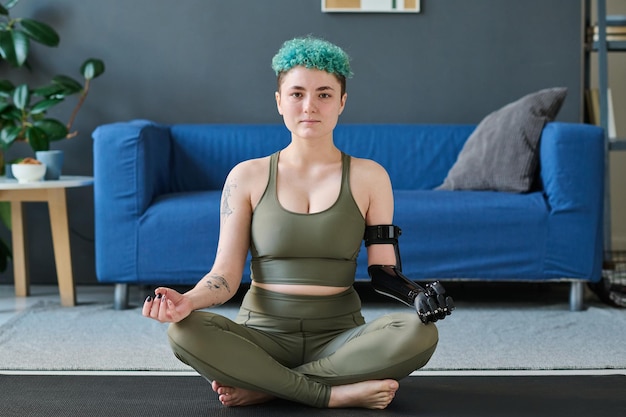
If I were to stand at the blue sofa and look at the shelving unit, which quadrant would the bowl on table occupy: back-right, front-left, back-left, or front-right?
back-left

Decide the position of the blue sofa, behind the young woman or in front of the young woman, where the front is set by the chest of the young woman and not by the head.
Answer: behind

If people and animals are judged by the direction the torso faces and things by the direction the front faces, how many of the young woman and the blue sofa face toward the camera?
2

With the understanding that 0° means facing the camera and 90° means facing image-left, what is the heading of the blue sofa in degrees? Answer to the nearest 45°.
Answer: approximately 0°

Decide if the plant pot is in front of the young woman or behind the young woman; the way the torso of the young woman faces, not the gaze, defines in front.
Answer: behind

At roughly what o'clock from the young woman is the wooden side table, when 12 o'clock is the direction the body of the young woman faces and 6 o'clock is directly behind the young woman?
The wooden side table is roughly at 5 o'clock from the young woman.

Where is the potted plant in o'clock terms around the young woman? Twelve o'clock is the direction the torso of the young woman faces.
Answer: The potted plant is roughly at 5 o'clock from the young woman.

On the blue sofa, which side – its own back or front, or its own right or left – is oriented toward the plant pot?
right
